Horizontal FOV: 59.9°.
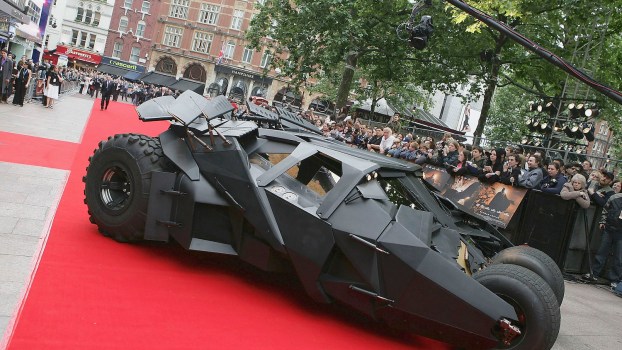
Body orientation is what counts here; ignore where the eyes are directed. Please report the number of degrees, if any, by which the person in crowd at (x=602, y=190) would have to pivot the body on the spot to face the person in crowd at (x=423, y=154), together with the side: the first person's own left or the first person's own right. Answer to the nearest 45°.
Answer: approximately 45° to the first person's own right

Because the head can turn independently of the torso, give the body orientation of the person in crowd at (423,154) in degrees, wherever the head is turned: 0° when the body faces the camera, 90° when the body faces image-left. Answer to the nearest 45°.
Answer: approximately 45°

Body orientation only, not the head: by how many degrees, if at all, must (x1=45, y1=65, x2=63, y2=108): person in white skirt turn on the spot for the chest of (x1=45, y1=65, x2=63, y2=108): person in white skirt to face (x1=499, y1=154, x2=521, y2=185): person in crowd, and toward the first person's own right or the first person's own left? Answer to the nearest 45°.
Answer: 0° — they already face them

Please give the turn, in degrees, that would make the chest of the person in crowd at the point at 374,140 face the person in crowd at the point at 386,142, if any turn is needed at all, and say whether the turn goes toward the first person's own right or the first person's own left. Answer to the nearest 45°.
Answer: approximately 45° to the first person's own left

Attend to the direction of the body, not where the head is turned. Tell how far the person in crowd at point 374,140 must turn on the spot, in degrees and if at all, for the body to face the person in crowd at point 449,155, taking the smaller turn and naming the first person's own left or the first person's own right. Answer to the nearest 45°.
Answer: approximately 90° to the first person's own left

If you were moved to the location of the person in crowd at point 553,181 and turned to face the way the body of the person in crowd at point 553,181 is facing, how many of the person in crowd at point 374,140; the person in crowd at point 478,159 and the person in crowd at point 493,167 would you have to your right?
3

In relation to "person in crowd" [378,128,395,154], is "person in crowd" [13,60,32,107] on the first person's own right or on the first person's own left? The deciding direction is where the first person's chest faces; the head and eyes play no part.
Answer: on the first person's own right

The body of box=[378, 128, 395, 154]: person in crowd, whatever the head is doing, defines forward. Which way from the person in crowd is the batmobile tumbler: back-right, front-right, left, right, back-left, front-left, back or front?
front-left

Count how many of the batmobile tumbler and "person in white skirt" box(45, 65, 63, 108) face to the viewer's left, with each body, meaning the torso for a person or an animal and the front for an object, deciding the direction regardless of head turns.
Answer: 0
